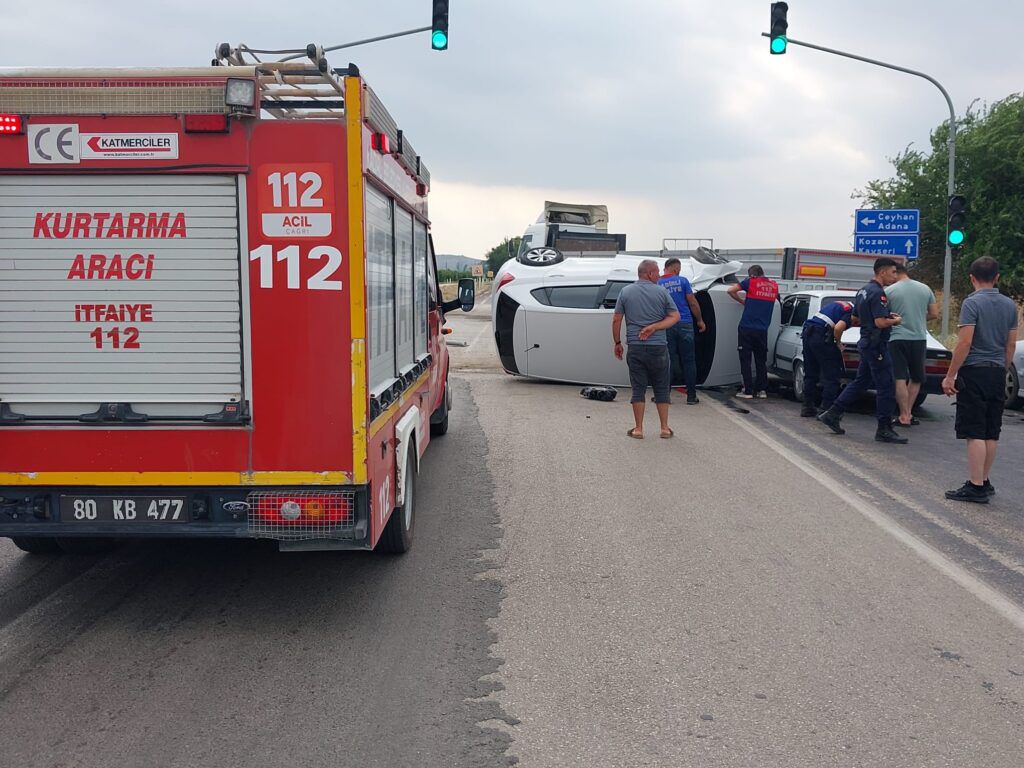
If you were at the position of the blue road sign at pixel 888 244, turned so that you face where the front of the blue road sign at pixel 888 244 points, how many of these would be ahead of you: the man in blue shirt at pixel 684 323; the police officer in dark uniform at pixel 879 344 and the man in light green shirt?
3

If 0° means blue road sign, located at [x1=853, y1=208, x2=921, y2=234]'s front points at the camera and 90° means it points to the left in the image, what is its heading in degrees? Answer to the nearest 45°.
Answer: approximately 0°

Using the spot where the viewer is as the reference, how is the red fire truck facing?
facing away from the viewer

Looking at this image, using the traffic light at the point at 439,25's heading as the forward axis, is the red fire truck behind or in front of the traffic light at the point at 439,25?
in front
